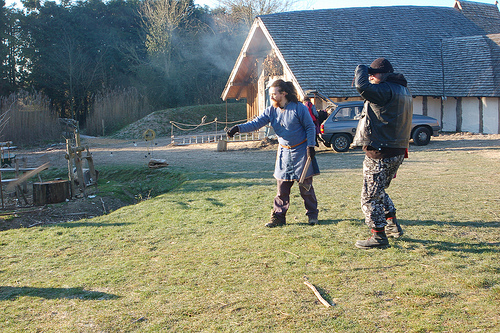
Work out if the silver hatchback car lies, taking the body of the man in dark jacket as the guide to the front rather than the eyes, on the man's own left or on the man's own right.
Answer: on the man's own right

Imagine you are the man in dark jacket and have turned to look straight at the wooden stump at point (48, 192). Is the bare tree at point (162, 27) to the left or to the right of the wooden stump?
right

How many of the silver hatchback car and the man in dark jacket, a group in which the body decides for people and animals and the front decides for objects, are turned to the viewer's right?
1

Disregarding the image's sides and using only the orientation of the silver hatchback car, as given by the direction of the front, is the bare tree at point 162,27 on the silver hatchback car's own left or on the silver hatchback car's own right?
on the silver hatchback car's own left

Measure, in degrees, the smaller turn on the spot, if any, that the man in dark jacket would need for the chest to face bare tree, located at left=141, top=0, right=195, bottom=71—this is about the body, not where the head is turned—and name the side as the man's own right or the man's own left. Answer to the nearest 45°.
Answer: approximately 45° to the man's own right

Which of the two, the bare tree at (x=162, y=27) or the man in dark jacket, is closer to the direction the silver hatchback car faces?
the man in dark jacket

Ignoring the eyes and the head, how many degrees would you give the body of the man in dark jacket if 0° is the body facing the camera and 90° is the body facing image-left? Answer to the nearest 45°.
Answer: approximately 90°

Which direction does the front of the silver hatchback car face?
to the viewer's right
